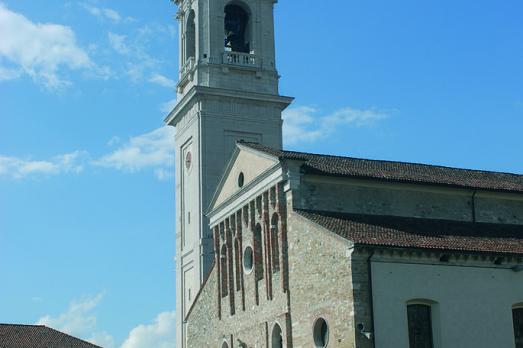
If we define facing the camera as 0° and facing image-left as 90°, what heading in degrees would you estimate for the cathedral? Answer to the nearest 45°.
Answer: approximately 45°

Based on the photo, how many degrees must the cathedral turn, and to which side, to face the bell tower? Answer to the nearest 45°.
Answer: approximately 90° to its right
